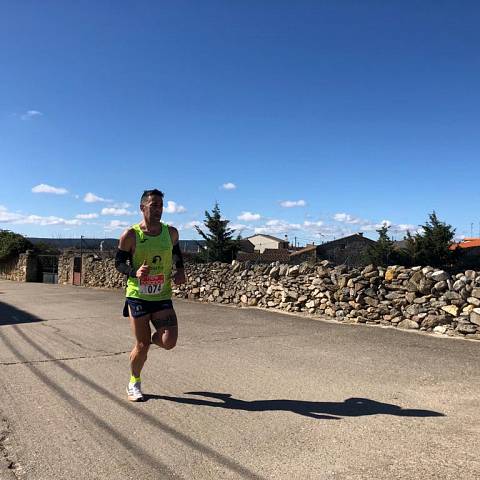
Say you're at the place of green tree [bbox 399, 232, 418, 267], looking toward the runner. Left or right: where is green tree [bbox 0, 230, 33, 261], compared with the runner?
right

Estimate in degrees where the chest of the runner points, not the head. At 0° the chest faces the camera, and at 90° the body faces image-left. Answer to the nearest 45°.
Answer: approximately 315°

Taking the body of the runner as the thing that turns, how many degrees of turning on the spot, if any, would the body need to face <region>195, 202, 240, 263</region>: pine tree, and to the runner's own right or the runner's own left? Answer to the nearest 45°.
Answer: approximately 135° to the runner's own left

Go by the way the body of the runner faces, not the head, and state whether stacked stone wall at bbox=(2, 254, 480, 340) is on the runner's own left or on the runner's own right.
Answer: on the runner's own left

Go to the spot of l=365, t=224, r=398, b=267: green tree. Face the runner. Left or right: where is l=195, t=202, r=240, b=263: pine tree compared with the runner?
right

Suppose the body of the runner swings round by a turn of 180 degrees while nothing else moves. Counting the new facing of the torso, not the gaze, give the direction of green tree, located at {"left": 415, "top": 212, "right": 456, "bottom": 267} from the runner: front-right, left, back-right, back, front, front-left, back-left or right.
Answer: right

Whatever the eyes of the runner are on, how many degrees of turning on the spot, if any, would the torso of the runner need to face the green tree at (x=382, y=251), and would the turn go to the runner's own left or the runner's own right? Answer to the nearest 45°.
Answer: approximately 90° to the runner's own left
